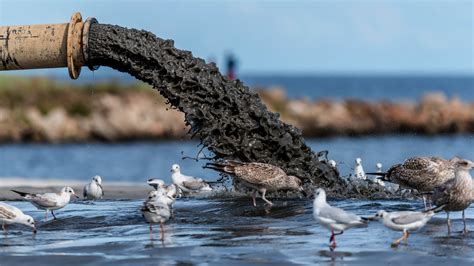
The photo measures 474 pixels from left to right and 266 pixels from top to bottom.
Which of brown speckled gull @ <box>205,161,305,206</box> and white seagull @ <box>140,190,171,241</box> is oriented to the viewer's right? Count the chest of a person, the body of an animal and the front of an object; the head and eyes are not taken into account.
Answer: the brown speckled gull

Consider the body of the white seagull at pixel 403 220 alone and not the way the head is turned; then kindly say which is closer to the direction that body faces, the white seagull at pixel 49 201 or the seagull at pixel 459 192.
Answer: the white seagull

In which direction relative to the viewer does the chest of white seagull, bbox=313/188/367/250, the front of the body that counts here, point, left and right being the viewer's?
facing to the left of the viewer

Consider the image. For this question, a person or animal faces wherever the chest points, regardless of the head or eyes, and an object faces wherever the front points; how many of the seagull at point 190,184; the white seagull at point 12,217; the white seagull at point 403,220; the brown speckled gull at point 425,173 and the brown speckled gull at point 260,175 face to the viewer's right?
3

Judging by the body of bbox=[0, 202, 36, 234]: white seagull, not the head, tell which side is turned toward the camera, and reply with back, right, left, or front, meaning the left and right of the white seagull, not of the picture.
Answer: right
